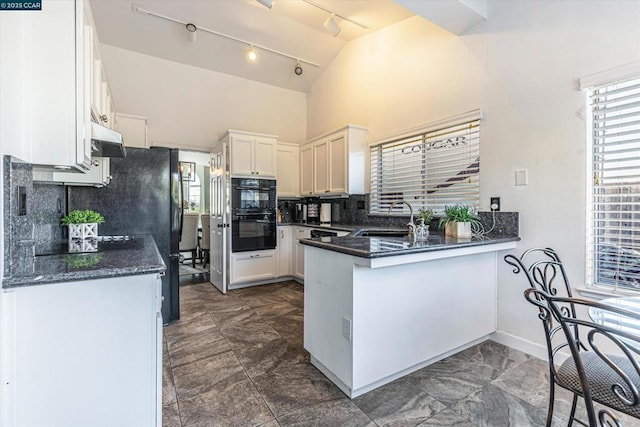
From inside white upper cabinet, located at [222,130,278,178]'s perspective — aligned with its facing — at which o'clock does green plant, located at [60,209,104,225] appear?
The green plant is roughly at 1 o'clock from the white upper cabinet.

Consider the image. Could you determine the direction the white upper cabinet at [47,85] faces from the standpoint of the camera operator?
facing to the right of the viewer

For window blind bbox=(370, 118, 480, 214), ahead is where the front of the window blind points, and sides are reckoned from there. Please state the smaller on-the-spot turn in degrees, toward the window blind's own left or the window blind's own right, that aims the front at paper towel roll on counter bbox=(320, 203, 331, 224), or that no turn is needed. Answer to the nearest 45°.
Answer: approximately 90° to the window blind's own right

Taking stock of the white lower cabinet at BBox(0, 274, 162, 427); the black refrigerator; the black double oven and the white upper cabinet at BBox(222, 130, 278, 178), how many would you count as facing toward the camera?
2

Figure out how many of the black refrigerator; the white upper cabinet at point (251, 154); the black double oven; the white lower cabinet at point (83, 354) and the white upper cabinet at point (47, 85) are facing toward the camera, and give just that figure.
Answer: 2

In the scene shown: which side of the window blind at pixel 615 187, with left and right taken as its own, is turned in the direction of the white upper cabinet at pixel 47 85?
front

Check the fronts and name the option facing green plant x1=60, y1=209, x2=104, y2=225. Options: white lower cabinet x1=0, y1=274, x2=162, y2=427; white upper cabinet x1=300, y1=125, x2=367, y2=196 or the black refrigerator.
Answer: the white upper cabinet

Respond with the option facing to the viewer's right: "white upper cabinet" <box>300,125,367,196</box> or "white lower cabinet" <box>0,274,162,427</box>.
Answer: the white lower cabinet

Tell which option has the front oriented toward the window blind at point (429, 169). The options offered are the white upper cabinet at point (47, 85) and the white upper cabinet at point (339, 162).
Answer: the white upper cabinet at point (47, 85)

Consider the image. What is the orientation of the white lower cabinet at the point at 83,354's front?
to the viewer's right

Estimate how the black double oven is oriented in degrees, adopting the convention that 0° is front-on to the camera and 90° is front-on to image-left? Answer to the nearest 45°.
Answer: approximately 0°
